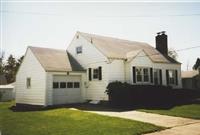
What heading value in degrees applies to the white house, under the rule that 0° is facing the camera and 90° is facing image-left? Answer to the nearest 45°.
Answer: approximately 315°

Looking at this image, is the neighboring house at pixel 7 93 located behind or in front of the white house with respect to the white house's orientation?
behind

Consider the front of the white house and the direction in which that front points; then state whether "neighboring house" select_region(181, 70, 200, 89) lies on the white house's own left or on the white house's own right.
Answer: on the white house's own left
